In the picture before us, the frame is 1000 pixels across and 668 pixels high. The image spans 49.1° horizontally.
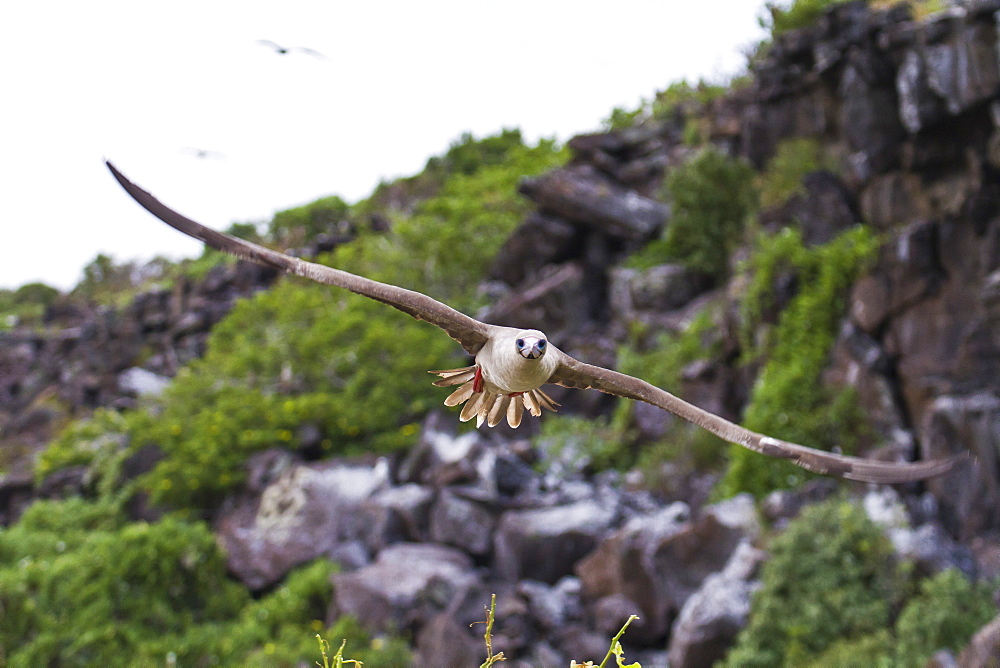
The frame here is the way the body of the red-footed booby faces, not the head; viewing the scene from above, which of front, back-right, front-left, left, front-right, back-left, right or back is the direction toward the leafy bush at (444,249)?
back

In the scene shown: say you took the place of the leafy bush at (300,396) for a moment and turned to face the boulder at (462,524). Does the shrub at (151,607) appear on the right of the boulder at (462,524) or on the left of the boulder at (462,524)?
right

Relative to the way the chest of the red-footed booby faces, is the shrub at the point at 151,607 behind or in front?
behind

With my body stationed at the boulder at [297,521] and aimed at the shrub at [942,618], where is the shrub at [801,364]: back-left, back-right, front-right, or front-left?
front-left

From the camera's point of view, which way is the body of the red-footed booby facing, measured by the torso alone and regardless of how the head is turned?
toward the camera

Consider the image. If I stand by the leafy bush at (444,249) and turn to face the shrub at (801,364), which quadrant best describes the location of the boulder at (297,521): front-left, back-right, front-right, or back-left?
front-right

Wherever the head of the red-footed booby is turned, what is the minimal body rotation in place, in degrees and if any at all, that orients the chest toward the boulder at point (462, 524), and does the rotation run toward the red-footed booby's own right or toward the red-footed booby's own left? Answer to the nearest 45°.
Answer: approximately 180°

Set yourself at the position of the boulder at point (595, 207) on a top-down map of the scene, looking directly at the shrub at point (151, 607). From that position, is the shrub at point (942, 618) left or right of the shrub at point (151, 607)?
left

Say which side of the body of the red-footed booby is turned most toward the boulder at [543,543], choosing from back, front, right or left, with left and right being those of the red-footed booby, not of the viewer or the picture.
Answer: back

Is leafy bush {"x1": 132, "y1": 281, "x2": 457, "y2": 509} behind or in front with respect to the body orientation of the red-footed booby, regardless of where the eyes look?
behind

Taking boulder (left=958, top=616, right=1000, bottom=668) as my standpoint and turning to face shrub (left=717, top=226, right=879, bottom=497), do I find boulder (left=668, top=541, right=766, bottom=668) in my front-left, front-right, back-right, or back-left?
front-left
